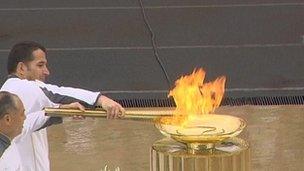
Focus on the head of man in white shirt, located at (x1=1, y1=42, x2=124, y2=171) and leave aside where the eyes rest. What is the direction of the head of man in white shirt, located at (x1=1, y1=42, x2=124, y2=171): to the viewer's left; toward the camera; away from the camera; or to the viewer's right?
to the viewer's right

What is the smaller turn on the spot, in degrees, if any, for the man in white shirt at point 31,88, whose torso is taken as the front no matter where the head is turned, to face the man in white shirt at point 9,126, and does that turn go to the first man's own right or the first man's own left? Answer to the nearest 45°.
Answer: approximately 90° to the first man's own right

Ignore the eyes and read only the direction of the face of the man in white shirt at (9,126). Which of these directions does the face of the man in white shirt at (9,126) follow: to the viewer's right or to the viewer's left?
to the viewer's right

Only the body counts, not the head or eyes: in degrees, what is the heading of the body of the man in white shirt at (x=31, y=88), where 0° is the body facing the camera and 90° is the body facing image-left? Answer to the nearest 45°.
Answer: approximately 270°
